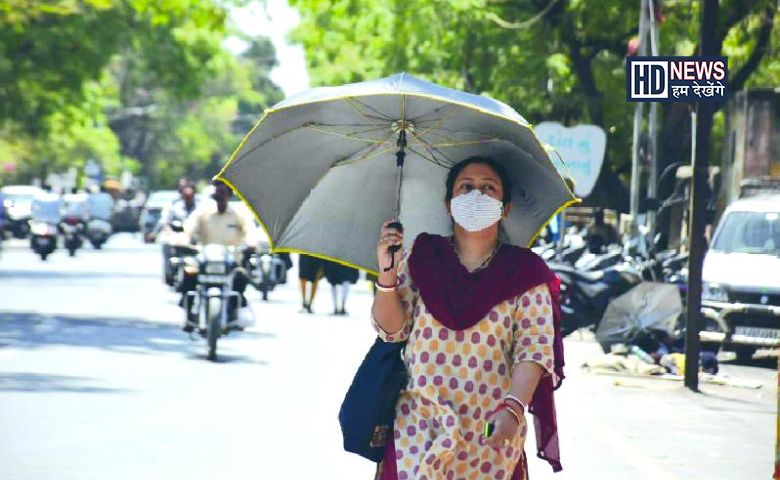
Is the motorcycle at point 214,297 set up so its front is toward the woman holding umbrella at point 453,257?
yes

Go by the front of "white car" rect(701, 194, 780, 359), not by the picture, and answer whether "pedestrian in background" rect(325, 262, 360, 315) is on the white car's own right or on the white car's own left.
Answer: on the white car's own right

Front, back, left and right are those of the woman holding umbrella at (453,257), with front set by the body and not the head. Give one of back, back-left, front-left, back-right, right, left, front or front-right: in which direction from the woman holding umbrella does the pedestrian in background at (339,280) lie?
back

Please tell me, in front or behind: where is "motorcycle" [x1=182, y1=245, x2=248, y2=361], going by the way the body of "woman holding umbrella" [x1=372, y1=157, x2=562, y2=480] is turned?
behind

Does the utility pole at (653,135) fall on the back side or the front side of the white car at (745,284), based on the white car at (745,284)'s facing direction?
on the back side

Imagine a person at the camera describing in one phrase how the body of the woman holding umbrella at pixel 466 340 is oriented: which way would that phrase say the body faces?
toward the camera

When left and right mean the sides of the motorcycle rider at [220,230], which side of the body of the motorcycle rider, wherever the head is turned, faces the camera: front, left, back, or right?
front

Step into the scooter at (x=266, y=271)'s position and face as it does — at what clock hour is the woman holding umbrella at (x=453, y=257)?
The woman holding umbrella is roughly at 12 o'clock from the scooter.

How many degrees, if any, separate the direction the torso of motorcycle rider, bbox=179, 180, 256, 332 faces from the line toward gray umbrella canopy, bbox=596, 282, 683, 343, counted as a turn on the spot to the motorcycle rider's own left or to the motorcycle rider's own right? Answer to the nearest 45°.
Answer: approximately 90° to the motorcycle rider's own left

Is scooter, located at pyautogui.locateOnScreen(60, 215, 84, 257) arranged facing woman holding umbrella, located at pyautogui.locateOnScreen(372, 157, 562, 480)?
yes

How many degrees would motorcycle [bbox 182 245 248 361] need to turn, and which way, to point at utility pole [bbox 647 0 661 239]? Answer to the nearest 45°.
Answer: approximately 135° to its left
